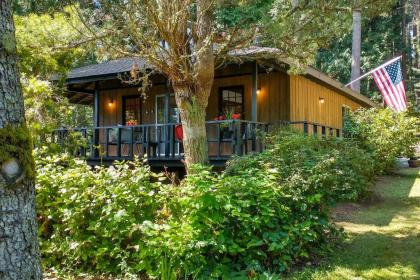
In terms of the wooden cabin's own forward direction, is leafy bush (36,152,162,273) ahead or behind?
ahead

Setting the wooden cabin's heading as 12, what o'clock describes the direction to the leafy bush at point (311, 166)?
The leafy bush is roughly at 10 o'clock from the wooden cabin.

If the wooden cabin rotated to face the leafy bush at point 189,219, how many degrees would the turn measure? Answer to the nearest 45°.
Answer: approximately 45° to its left

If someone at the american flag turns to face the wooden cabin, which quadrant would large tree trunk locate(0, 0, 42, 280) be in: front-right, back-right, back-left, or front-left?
front-left

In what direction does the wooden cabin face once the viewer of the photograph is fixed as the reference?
facing the viewer and to the left of the viewer

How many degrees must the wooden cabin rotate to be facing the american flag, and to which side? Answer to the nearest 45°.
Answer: approximately 135° to its left

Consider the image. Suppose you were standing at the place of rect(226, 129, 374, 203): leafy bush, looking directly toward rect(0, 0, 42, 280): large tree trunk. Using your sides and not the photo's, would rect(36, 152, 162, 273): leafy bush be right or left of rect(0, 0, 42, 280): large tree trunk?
right

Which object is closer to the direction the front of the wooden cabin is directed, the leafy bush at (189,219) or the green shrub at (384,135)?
the leafy bush

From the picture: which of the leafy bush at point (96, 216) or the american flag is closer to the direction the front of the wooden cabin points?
the leafy bush
